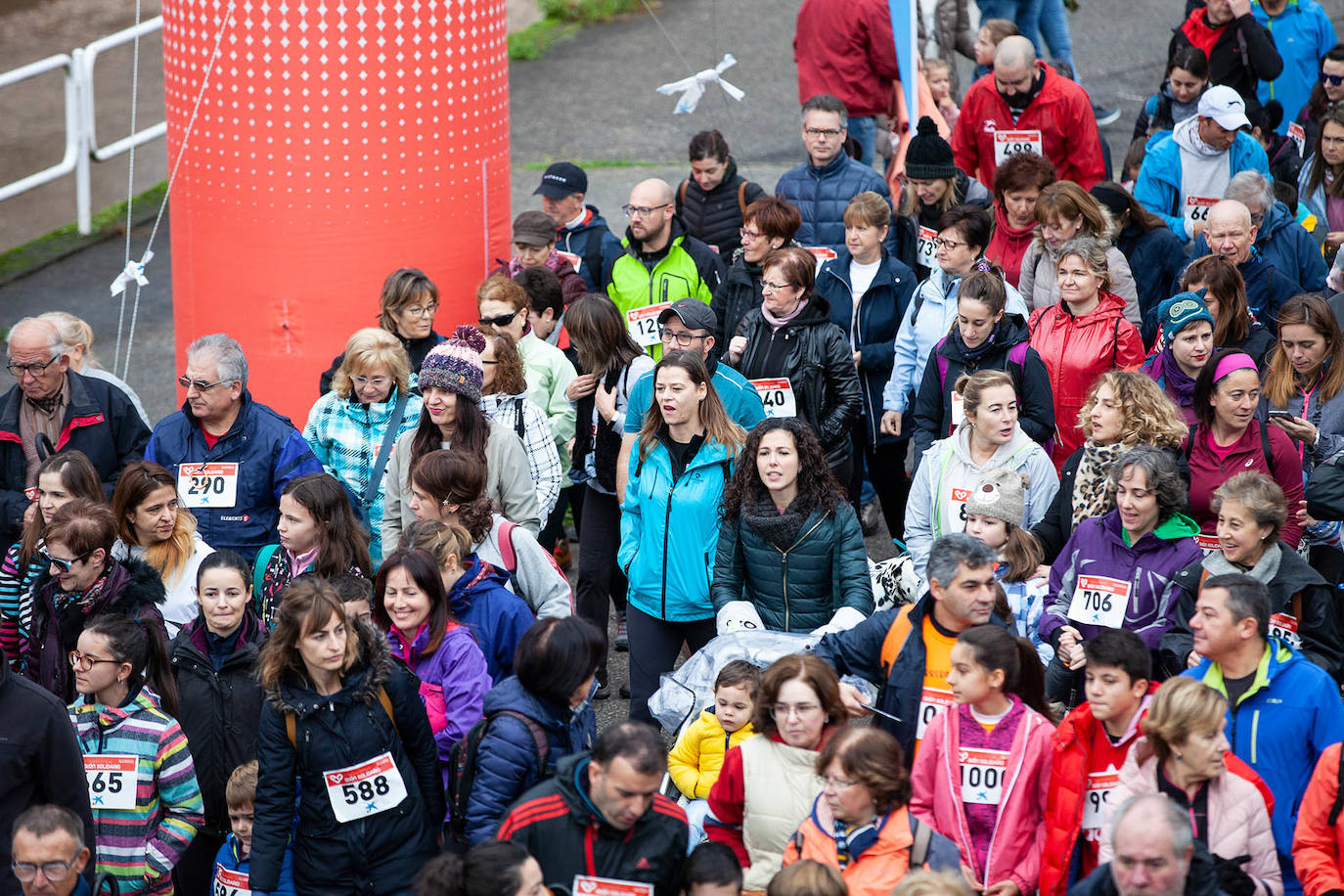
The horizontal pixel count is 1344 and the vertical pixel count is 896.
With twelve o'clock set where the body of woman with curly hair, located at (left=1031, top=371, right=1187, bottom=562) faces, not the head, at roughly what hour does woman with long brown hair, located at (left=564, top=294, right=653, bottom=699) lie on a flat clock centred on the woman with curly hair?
The woman with long brown hair is roughly at 2 o'clock from the woman with curly hair.

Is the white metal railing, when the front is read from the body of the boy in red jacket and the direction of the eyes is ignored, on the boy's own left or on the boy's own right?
on the boy's own right

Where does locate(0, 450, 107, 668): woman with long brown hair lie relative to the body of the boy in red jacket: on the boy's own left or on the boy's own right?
on the boy's own right

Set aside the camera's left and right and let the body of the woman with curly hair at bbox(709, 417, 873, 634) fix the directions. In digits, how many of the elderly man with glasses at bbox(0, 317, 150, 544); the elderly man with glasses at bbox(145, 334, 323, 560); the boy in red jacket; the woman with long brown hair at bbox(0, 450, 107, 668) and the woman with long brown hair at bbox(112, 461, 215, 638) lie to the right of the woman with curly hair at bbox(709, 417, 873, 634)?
4

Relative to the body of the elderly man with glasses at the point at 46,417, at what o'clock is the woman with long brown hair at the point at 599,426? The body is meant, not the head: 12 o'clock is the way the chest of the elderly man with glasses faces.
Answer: The woman with long brown hair is roughly at 8 o'clock from the elderly man with glasses.

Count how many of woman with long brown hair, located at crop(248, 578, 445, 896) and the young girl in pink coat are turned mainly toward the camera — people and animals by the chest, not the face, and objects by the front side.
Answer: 2

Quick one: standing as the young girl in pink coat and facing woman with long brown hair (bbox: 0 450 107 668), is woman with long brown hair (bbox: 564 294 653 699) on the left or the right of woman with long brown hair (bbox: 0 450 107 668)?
right

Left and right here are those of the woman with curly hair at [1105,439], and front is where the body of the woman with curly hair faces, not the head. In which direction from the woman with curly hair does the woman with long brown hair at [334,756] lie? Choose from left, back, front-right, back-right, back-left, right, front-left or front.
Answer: front

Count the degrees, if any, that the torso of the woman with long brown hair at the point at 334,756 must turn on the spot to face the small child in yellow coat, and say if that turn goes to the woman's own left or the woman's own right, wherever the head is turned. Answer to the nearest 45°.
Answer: approximately 90° to the woman's own left

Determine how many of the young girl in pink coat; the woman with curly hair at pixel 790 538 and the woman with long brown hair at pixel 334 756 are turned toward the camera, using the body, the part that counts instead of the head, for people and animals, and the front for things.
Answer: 3

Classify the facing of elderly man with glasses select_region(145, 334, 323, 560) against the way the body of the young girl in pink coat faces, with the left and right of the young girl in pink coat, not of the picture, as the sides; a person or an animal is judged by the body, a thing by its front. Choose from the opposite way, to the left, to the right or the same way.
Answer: the same way

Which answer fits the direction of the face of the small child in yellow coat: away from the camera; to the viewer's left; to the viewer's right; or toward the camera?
toward the camera

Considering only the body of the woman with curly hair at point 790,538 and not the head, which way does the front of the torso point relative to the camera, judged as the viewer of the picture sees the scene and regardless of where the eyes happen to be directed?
toward the camera

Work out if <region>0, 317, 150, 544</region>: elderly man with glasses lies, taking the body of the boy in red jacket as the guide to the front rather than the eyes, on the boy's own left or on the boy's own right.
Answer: on the boy's own right

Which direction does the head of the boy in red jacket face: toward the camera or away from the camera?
toward the camera

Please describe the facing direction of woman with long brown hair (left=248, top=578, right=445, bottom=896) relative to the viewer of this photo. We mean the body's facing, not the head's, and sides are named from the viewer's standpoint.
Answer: facing the viewer

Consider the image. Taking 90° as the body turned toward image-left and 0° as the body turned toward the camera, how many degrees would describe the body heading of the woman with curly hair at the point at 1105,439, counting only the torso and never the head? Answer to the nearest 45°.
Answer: approximately 45°

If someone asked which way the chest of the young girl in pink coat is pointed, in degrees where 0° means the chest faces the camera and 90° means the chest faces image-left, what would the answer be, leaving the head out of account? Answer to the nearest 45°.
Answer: approximately 0°
